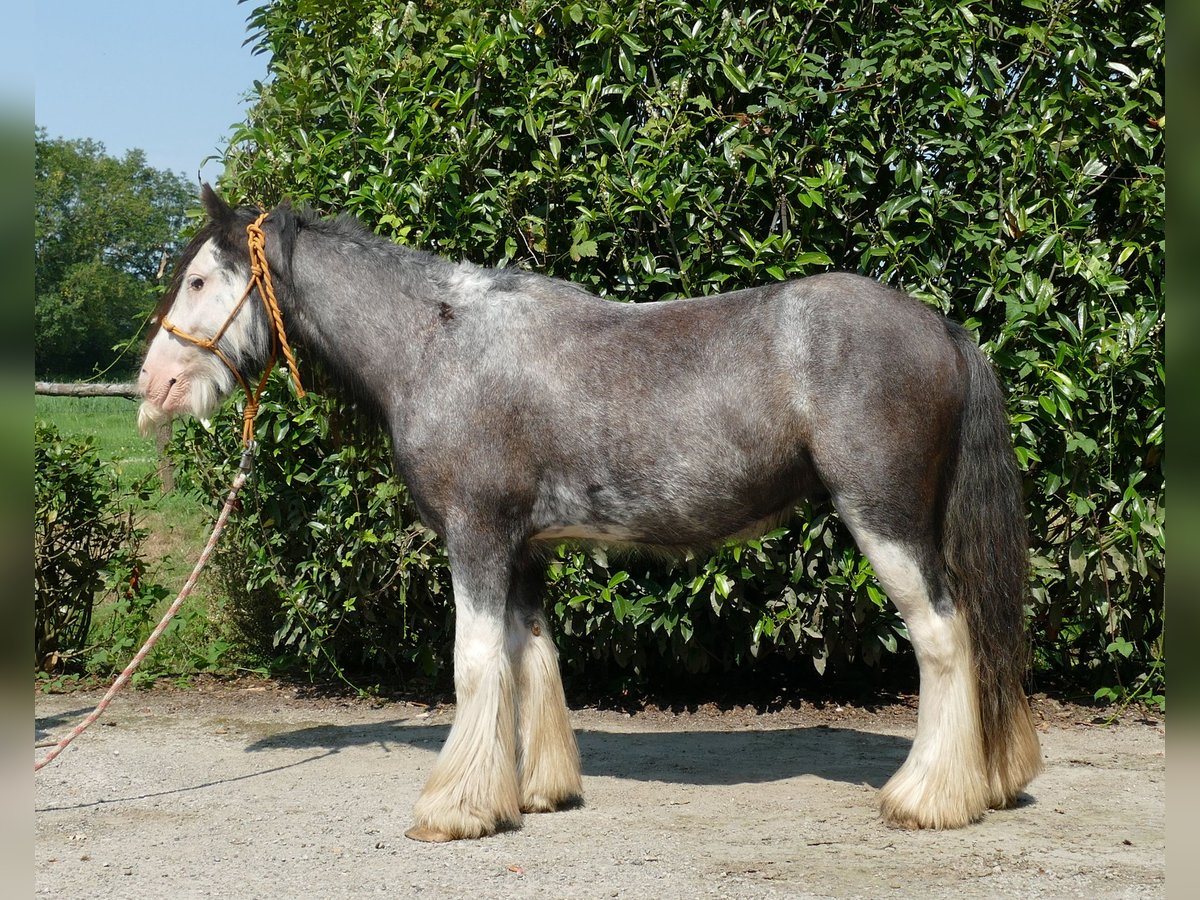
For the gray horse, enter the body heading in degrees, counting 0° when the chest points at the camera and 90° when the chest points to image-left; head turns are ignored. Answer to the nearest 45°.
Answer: approximately 90°

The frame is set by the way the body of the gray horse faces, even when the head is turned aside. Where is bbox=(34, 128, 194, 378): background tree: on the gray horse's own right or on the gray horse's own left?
on the gray horse's own right

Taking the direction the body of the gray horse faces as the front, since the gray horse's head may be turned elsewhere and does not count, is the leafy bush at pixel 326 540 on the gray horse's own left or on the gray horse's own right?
on the gray horse's own right

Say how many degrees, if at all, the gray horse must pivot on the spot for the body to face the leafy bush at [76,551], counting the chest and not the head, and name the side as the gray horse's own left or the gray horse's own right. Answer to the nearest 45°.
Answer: approximately 45° to the gray horse's own right
